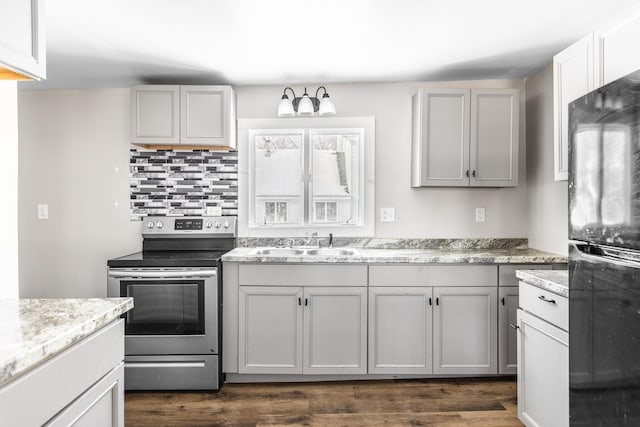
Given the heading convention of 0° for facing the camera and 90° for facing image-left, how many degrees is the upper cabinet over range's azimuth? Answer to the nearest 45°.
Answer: approximately 0°

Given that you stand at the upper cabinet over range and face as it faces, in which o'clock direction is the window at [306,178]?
The window is roughly at 9 o'clock from the upper cabinet over range.

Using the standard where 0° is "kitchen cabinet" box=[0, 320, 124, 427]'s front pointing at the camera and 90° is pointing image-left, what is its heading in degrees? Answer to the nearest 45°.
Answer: approximately 315°

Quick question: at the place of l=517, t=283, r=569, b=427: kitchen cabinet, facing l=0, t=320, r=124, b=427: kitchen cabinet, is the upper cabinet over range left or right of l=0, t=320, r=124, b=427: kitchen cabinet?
right

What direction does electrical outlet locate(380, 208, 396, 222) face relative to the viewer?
toward the camera

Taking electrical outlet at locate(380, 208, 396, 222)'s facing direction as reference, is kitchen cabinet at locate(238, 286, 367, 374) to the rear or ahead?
ahead

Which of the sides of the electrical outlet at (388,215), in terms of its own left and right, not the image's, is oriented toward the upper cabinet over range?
right

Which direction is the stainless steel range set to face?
toward the camera
